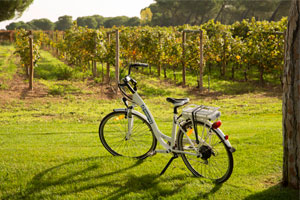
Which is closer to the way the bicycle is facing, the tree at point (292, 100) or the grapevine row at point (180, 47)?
the grapevine row

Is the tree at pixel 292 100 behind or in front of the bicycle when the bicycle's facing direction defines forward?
behind

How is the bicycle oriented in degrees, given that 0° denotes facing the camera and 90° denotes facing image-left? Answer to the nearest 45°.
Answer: approximately 135°

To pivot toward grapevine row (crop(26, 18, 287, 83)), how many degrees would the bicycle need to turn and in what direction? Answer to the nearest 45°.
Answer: approximately 45° to its right
